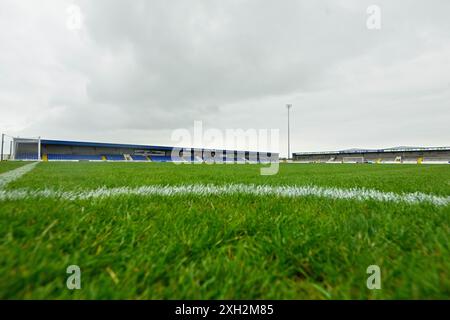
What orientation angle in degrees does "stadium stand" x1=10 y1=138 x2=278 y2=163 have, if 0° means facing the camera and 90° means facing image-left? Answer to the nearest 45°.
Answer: approximately 315°

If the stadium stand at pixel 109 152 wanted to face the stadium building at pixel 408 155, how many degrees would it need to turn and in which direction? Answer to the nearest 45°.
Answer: approximately 45° to its left
